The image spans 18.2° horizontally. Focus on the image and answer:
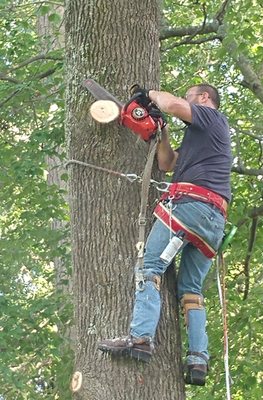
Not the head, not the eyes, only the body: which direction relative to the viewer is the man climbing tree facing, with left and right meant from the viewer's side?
facing away from the viewer and to the left of the viewer
